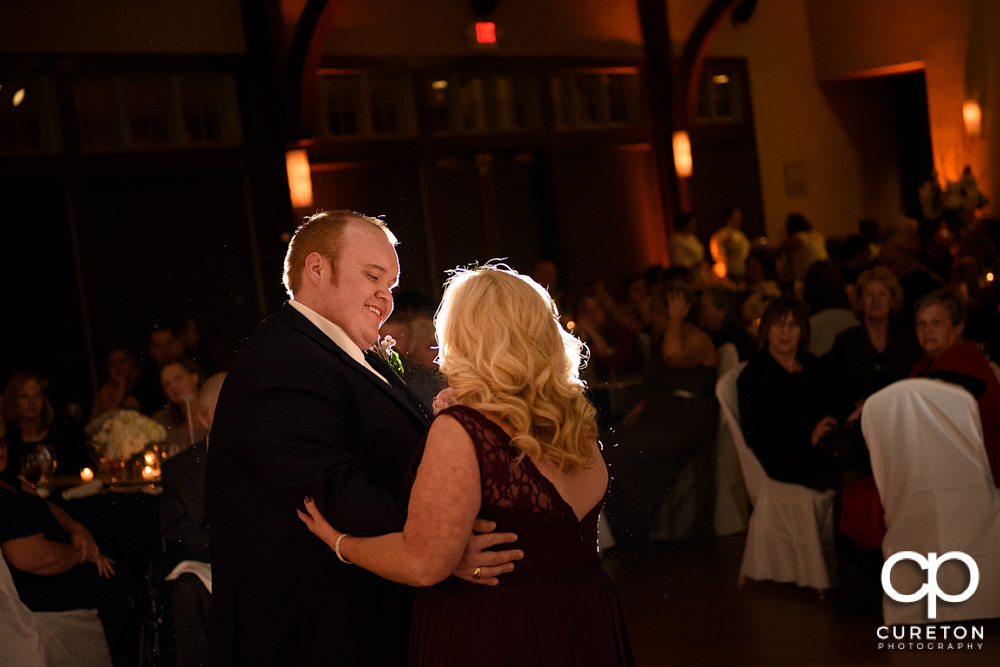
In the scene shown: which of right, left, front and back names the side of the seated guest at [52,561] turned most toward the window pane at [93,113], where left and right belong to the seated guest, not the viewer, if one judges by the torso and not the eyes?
left

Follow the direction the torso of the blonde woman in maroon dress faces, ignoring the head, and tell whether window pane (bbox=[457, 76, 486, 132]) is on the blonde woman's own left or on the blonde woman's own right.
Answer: on the blonde woman's own right

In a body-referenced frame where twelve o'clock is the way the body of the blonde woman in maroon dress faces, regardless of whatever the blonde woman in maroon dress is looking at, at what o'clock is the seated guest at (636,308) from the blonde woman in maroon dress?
The seated guest is roughly at 2 o'clock from the blonde woman in maroon dress.

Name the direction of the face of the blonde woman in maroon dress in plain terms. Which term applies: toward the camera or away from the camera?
away from the camera
